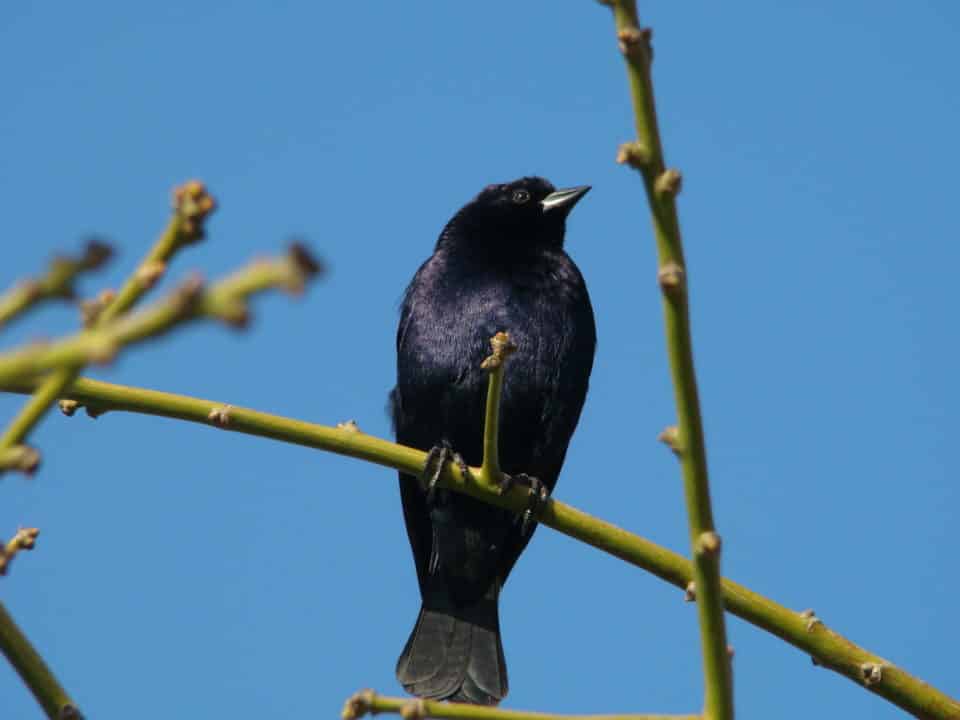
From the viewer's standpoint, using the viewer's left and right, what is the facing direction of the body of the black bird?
facing the viewer and to the right of the viewer

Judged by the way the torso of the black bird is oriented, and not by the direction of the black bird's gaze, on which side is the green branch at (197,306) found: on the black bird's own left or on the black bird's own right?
on the black bird's own right

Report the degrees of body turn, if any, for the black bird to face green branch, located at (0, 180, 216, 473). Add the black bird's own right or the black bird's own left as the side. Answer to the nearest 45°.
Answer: approximately 45° to the black bird's own right
